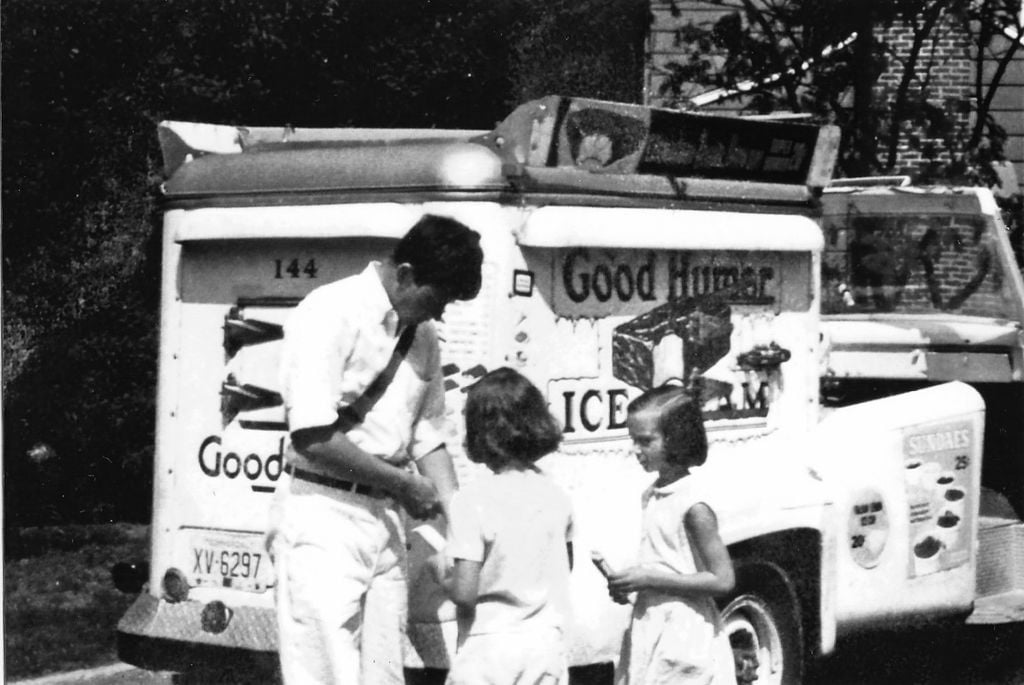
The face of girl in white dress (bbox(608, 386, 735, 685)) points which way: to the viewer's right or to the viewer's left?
to the viewer's left

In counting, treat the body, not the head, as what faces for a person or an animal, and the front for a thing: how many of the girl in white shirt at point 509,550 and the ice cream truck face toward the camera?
0

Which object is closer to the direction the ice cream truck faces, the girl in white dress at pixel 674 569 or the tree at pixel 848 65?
the tree

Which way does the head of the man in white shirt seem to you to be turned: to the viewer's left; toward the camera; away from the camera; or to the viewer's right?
to the viewer's right

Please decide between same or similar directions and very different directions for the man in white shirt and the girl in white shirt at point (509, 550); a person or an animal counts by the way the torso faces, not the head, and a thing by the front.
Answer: very different directions

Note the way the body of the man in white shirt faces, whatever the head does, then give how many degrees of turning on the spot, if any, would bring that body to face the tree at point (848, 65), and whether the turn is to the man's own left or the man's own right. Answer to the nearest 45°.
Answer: approximately 90° to the man's own left

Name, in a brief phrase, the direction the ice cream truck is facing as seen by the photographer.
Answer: facing away from the viewer and to the right of the viewer

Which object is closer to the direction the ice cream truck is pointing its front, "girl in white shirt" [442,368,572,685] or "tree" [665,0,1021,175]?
the tree

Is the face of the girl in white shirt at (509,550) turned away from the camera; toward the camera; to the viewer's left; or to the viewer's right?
away from the camera

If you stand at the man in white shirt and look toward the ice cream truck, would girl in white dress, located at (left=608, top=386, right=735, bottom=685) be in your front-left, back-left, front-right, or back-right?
front-right

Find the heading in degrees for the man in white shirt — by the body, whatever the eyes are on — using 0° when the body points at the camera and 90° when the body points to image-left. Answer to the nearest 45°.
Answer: approximately 315°

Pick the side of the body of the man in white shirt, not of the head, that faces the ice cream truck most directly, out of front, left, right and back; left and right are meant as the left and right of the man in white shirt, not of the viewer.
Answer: left

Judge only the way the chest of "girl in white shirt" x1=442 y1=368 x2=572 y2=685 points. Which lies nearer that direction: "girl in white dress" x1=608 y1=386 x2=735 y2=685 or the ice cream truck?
the ice cream truck

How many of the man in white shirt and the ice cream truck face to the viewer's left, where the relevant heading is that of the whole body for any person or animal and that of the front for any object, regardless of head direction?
0

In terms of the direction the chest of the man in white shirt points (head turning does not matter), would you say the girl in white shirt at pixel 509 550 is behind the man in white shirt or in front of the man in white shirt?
in front
